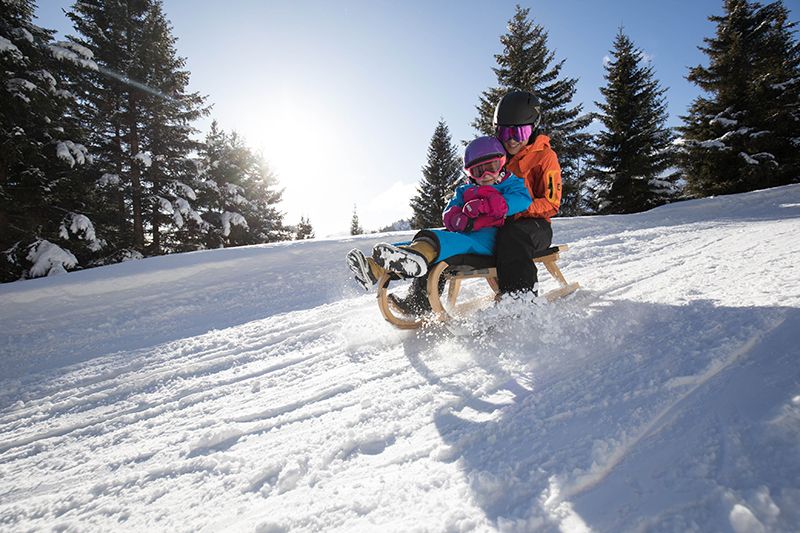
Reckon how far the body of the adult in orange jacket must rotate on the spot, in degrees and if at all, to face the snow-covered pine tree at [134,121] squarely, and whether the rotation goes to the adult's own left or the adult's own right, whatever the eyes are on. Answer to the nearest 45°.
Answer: approximately 90° to the adult's own right

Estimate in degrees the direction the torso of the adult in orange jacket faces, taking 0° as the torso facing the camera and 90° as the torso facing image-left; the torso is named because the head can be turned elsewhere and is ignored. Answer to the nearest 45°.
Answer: approximately 45°

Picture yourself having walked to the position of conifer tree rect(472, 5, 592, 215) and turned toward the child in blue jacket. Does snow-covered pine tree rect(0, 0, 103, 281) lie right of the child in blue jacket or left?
right

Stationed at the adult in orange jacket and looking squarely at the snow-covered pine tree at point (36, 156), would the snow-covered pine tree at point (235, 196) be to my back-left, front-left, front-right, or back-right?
front-right

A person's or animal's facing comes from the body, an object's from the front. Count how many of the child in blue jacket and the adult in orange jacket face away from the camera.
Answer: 0

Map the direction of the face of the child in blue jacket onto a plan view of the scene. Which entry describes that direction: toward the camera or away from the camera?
toward the camera

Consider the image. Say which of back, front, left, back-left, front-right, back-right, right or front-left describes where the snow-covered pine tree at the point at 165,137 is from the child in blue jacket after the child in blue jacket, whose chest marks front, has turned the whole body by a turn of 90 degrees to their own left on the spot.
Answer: back

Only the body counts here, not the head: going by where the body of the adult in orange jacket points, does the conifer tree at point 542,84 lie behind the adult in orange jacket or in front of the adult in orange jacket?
behind

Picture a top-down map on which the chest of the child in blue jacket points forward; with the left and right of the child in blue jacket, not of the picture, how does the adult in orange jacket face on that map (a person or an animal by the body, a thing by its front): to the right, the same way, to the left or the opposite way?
the same way

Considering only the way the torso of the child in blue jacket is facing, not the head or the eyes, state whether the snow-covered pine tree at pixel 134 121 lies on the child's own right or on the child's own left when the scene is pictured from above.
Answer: on the child's own right

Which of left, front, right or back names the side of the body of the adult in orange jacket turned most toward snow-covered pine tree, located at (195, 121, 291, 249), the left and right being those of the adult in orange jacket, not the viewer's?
right

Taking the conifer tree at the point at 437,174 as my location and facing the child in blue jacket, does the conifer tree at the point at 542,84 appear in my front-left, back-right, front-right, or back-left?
front-left

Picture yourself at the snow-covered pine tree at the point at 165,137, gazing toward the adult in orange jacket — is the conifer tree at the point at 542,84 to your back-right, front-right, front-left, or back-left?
front-left

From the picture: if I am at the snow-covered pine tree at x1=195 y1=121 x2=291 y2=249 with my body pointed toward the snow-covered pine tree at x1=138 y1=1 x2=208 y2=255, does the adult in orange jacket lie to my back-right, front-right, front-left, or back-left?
front-left

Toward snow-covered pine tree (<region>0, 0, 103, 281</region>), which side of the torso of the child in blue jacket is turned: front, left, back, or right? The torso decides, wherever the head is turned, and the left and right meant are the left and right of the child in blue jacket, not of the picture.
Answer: right

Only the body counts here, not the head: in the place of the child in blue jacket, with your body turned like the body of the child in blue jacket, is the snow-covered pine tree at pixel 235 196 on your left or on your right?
on your right

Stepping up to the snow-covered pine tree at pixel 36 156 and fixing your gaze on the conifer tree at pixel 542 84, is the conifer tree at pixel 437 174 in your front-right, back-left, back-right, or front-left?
front-left
